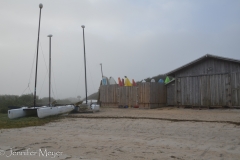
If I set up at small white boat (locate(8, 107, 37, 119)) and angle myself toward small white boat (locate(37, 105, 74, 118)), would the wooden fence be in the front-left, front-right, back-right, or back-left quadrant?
front-left

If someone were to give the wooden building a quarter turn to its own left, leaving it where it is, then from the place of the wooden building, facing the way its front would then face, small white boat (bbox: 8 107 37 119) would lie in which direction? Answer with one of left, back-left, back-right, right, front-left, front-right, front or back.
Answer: back-right

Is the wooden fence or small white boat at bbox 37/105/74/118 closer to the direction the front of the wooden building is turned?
the small white boat

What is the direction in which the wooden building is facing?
toward the camera

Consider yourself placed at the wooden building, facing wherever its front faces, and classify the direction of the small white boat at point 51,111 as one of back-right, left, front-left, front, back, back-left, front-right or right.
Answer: front-right

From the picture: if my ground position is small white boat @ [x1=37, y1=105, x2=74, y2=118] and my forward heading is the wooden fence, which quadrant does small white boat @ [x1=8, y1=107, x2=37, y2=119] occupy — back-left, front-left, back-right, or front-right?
back-left

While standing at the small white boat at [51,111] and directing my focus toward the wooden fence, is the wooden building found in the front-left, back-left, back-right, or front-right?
front-right

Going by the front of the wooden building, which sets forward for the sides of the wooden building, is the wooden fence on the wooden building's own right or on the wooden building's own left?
on the wooden building's own right
